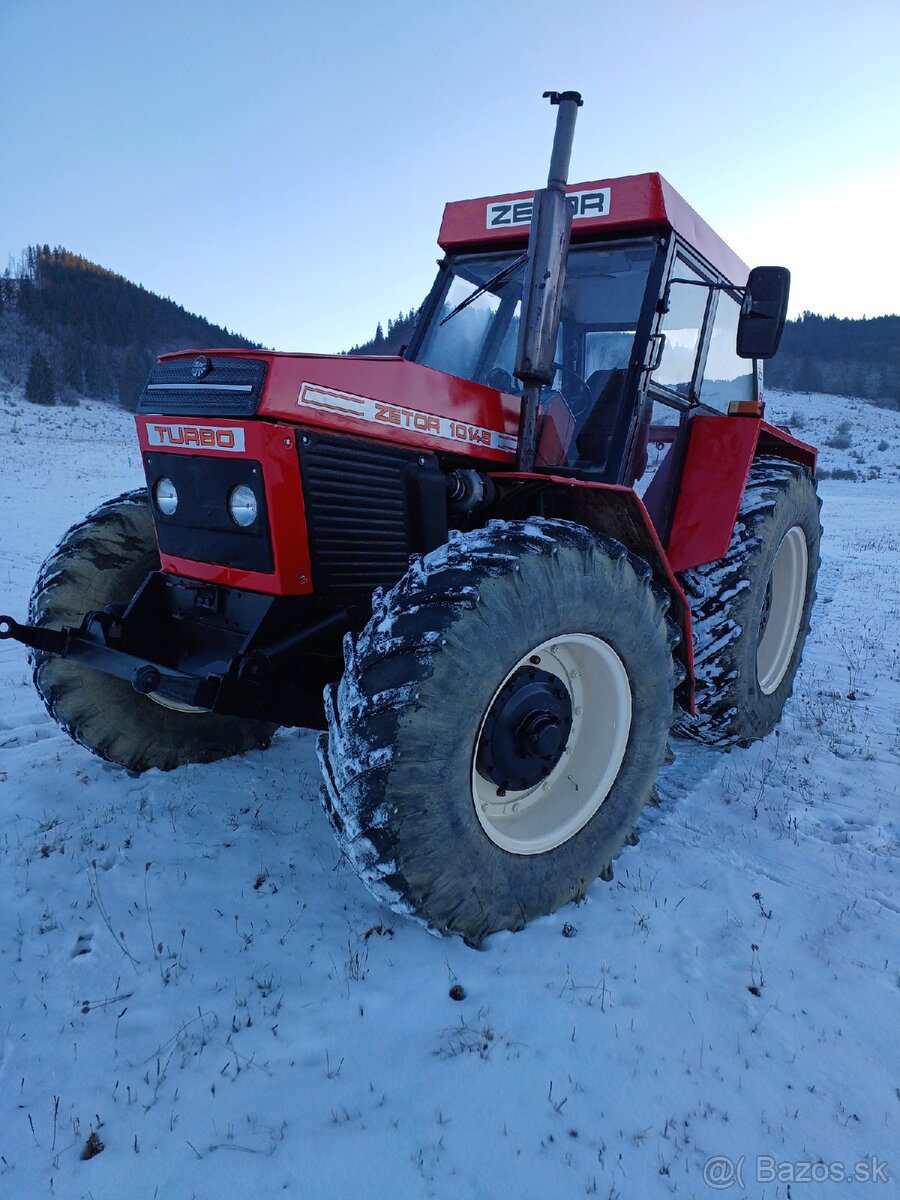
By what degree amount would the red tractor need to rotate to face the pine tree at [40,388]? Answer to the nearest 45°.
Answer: approximately 90° to its right

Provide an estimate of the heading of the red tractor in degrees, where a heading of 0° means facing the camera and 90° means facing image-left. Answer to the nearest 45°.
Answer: approximately 45°
